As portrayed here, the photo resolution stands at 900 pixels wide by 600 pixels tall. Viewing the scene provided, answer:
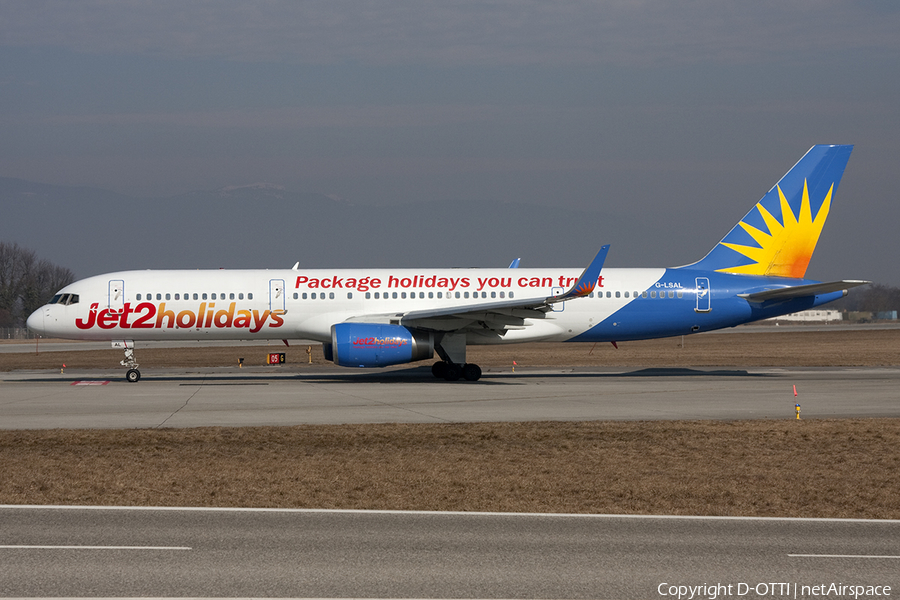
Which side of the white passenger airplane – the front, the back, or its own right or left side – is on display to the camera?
left
